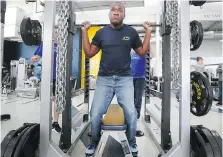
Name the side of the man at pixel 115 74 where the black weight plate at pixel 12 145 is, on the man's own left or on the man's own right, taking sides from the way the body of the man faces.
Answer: on the man's own right

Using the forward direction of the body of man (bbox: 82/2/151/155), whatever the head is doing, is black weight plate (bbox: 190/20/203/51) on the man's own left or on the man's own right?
on the man's own left

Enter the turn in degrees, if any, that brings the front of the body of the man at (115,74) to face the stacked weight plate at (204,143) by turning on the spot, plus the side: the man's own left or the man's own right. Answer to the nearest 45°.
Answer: approximately 45° to the man's own left

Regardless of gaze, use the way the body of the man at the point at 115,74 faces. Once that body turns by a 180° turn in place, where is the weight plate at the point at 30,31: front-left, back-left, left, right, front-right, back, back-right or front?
left

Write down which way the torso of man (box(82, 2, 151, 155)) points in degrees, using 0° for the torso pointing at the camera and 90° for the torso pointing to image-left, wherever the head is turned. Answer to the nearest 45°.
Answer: approximately 0°

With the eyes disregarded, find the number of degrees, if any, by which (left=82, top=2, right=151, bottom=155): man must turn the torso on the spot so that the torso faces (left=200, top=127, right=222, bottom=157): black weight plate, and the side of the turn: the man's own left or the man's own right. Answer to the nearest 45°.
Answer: approximately 45° to the man's own left

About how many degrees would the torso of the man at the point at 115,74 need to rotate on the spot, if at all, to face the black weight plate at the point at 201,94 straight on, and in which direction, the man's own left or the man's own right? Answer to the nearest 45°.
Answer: approximately 90° to the man's own left
